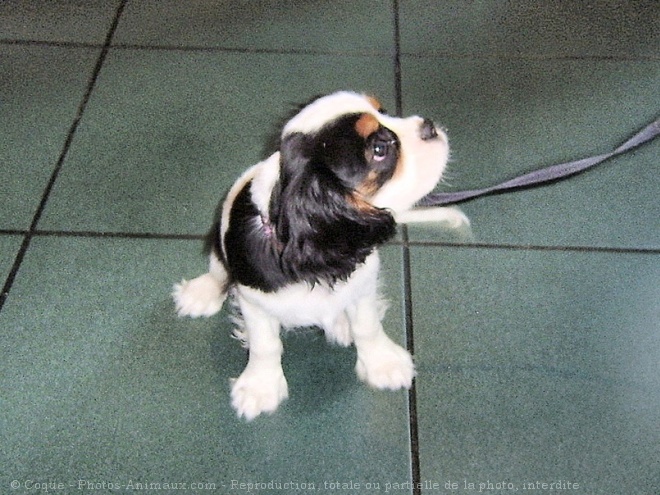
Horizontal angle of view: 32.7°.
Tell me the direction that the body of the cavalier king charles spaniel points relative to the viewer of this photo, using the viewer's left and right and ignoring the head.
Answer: facing the viewer and to the right of the viewer
